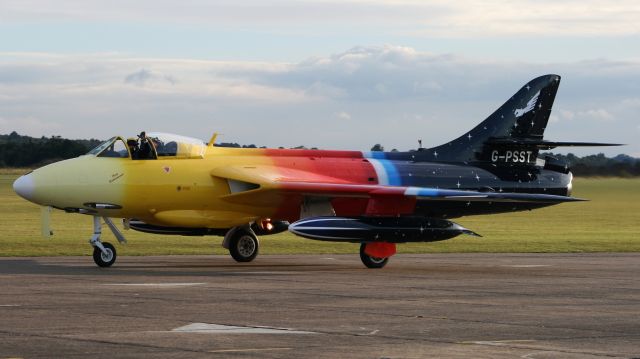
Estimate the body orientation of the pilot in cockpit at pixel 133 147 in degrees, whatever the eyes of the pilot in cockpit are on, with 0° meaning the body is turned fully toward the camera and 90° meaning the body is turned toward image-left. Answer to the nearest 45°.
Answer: approximately 90°

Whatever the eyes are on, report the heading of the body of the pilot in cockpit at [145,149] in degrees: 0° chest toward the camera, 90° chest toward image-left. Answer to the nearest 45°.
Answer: approximately 90°
